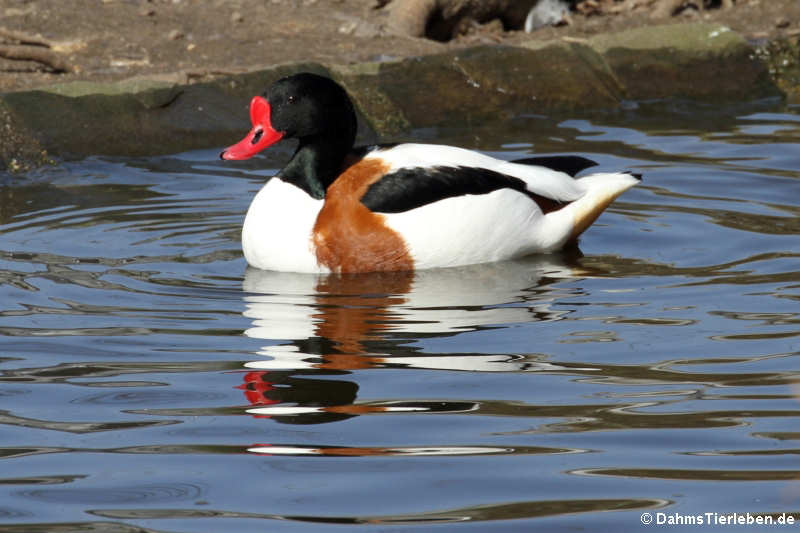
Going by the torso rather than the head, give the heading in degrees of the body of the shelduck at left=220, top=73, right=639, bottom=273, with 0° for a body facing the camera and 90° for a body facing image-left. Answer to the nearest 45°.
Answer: approximately 90°
